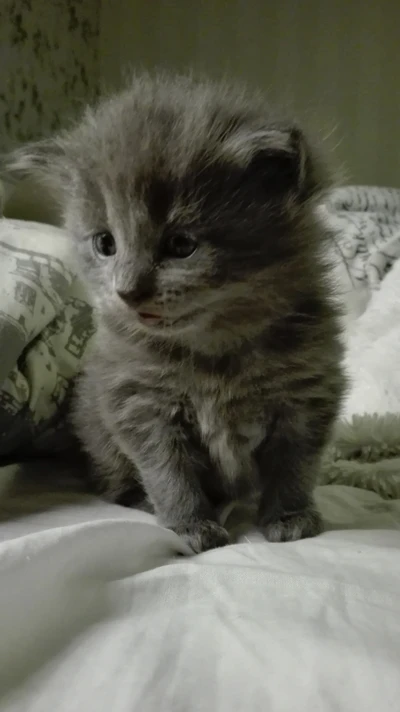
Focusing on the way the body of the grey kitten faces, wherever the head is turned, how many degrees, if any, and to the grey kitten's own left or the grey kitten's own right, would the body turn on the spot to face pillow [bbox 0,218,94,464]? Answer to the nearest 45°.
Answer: approximately 135° to the grey kitten's own right

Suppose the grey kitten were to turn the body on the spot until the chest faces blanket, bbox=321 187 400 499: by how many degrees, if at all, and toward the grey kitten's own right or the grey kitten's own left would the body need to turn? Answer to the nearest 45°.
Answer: approximately 135° to the grey kitten's own left

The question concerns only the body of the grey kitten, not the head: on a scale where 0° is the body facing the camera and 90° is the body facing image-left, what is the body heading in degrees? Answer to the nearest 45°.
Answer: approximately 0°
